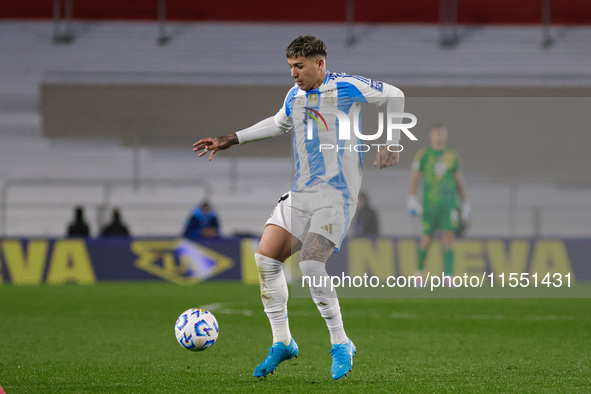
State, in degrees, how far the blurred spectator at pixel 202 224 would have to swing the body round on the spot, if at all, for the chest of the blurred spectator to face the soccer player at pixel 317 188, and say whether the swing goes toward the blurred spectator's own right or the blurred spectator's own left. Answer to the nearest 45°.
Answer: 0° — they already face them

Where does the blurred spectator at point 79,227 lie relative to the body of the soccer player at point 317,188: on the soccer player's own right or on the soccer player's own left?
on the soccer player's own right

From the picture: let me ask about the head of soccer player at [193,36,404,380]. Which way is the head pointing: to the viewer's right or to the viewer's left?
to the viewer's left

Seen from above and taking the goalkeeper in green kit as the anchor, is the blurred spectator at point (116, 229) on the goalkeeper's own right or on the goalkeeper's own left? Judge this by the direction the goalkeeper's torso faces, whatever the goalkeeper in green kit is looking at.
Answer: on the goalkeeper's own right

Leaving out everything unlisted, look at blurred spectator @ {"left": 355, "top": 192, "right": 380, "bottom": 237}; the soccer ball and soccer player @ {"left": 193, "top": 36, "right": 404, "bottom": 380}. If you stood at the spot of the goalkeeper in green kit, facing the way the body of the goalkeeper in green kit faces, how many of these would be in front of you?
2

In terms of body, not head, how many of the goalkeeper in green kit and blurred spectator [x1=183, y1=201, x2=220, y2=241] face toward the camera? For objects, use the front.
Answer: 2

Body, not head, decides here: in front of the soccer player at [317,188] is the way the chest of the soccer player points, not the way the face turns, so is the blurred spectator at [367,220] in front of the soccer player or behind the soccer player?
behind

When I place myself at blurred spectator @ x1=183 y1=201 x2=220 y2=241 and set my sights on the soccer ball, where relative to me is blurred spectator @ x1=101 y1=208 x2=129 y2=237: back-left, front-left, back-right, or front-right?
back-right

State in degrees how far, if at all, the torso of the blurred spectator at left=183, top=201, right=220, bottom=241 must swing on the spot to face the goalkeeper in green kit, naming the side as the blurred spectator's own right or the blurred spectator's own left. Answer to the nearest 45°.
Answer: approximately 45° to the blurred spectator's own left

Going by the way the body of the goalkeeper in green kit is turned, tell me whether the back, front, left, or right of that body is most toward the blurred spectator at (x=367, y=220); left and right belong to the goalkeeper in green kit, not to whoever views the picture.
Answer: back
